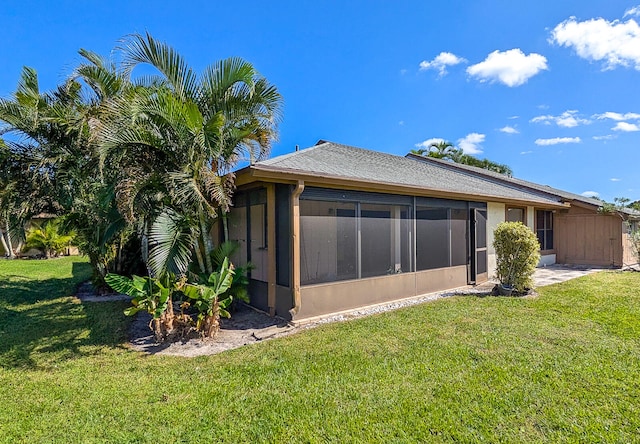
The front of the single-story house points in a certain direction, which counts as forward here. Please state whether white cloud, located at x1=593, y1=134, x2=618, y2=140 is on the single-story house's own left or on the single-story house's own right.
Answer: on the single-story house's own left

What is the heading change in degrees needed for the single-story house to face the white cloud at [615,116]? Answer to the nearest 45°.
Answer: approximately 90° to its left

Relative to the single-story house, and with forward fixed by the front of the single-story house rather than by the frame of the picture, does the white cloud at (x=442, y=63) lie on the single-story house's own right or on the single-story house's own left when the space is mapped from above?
on the single-story house's own left

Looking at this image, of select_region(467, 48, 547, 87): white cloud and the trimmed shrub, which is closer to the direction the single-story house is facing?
the trimmed shrub

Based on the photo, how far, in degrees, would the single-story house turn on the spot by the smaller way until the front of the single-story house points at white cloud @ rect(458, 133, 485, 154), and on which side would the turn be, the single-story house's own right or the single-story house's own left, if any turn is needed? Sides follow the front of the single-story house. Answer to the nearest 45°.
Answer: approximately 135° to the single-story house's own left
